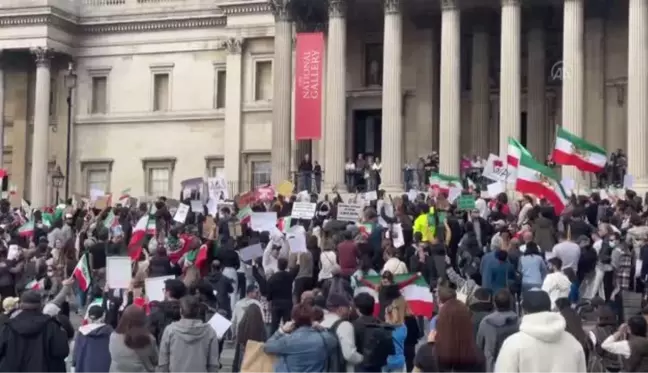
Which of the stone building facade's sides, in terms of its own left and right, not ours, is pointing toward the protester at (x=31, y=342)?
front

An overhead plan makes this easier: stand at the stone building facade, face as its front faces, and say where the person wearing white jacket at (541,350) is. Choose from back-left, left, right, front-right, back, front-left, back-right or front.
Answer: front

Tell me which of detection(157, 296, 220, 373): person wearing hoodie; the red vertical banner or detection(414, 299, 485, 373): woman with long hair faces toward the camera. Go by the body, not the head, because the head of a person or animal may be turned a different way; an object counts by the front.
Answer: the red vertical banner

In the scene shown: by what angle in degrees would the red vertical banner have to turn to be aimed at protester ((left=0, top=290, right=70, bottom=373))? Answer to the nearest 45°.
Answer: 0° — it already faces them

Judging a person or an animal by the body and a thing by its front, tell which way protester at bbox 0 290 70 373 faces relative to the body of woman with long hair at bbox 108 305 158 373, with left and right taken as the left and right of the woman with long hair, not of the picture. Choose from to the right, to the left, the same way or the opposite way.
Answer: the same way

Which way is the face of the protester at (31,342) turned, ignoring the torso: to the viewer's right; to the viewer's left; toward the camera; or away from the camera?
away from the camera

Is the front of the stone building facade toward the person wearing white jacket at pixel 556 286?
yes

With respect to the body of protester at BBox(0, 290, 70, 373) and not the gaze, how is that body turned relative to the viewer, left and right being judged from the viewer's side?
facing away from the viewer

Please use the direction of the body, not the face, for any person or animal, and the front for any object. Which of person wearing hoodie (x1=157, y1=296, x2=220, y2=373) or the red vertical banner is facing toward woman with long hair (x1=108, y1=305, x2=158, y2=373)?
the red vertical banner

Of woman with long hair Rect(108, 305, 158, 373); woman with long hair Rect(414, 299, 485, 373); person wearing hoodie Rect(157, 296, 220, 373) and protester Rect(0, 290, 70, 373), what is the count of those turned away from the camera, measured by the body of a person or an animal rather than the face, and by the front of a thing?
4

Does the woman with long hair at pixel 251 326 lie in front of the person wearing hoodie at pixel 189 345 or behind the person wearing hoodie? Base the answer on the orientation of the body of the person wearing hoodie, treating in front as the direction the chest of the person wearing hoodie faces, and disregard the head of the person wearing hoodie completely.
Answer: in front

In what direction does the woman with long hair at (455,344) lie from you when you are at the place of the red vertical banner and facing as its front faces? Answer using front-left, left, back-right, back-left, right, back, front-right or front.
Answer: front

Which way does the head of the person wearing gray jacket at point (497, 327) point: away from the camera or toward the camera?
away from the camera

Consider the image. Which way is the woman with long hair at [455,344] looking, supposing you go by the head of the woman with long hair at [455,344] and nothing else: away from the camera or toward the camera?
away from the camera

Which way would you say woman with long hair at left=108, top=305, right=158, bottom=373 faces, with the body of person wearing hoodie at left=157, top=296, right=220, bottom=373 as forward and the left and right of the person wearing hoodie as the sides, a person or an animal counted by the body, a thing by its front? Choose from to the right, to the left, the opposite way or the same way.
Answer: the same way

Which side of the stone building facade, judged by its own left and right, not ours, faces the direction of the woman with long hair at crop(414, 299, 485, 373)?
front

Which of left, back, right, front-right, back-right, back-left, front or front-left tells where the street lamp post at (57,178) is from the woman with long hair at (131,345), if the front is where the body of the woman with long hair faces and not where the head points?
front

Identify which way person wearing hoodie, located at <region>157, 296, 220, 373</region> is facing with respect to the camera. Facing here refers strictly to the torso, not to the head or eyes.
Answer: away from the camera

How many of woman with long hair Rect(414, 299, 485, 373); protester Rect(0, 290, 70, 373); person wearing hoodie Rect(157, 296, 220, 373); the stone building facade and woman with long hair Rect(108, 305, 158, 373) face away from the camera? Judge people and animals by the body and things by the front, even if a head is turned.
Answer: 4

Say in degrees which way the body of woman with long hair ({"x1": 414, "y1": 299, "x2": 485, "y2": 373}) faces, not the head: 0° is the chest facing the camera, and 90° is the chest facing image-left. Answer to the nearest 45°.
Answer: approximately 180°
